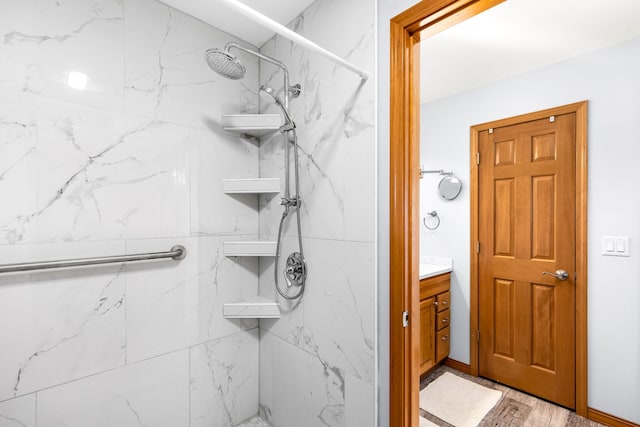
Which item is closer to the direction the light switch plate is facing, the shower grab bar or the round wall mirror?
the shower grab bar

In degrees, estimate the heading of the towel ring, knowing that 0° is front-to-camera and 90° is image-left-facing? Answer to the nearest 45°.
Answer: approximately 0°

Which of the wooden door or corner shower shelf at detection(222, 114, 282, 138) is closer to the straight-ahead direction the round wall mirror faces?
the corner shower shelf

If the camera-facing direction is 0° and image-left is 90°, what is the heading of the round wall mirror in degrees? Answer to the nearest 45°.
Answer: approximately 0°

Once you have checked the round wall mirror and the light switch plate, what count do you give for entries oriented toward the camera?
2

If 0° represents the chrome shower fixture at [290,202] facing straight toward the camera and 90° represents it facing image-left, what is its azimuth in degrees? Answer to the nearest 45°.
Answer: approximately 45°
